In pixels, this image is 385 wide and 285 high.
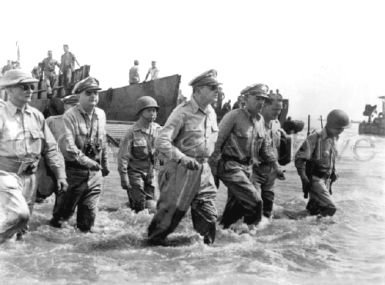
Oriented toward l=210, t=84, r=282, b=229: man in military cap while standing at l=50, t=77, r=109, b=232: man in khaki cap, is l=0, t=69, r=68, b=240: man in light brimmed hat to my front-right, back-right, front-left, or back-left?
back-right

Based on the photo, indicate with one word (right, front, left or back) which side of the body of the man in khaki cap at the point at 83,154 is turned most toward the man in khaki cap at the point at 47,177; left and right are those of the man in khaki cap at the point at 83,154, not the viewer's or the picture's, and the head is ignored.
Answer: right

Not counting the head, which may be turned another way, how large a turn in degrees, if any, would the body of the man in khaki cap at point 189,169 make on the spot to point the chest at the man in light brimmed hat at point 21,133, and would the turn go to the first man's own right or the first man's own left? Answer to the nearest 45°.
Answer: approximately 135° to the first man's own right

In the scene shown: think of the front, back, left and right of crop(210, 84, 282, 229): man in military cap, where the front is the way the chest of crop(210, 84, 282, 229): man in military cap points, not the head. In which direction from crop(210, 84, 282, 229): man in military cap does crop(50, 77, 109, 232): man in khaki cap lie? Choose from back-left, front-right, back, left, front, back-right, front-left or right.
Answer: back-right

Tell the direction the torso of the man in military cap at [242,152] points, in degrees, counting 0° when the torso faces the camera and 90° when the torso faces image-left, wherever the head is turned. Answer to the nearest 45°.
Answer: approximately 315°

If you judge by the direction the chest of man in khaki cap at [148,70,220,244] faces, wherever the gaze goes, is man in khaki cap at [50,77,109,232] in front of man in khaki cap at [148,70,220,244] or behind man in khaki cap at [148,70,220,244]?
behind

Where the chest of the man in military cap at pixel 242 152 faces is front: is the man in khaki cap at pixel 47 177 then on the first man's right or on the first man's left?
on the first man's right

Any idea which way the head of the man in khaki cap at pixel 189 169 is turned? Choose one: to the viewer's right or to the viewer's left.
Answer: to the viewer's right

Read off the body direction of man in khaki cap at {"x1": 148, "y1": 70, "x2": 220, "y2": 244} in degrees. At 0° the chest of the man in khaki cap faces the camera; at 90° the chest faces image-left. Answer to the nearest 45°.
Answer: approximately 315°

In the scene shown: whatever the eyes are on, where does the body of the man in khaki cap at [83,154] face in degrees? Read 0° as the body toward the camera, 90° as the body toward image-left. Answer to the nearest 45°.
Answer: approximately 315°

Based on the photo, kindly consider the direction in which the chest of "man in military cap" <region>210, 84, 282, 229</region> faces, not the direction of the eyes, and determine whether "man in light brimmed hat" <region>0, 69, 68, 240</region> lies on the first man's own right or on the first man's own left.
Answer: on the first man's own right
